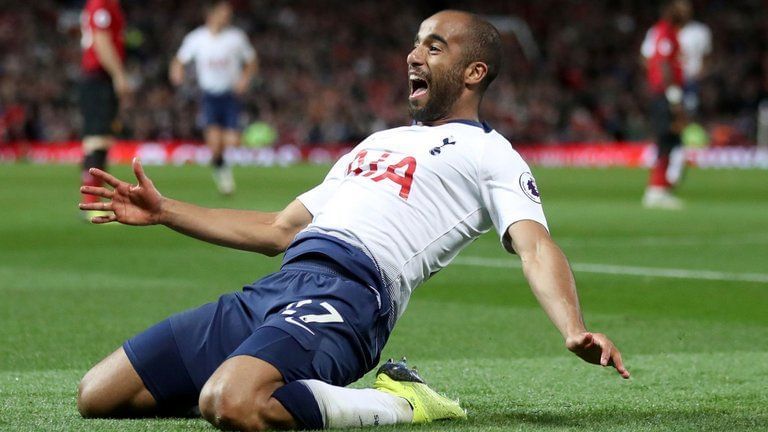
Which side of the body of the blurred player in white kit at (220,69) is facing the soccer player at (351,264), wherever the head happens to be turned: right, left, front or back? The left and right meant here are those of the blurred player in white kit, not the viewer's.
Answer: front

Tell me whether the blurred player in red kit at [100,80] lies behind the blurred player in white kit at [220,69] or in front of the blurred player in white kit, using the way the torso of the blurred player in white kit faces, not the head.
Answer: in front

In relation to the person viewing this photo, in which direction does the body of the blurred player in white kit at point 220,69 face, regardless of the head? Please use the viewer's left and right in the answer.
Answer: facing the viewer

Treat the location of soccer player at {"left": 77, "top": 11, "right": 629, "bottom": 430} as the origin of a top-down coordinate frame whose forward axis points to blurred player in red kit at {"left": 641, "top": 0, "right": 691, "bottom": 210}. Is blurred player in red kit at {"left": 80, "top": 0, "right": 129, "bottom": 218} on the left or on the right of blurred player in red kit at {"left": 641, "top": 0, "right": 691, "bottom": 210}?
left

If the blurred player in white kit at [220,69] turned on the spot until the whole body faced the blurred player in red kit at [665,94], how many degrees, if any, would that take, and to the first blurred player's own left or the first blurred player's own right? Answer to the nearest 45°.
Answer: approximately 45° to the first blurred player's own left

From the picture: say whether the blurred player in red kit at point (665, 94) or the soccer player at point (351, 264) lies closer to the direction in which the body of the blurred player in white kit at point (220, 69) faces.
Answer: the soccer player
